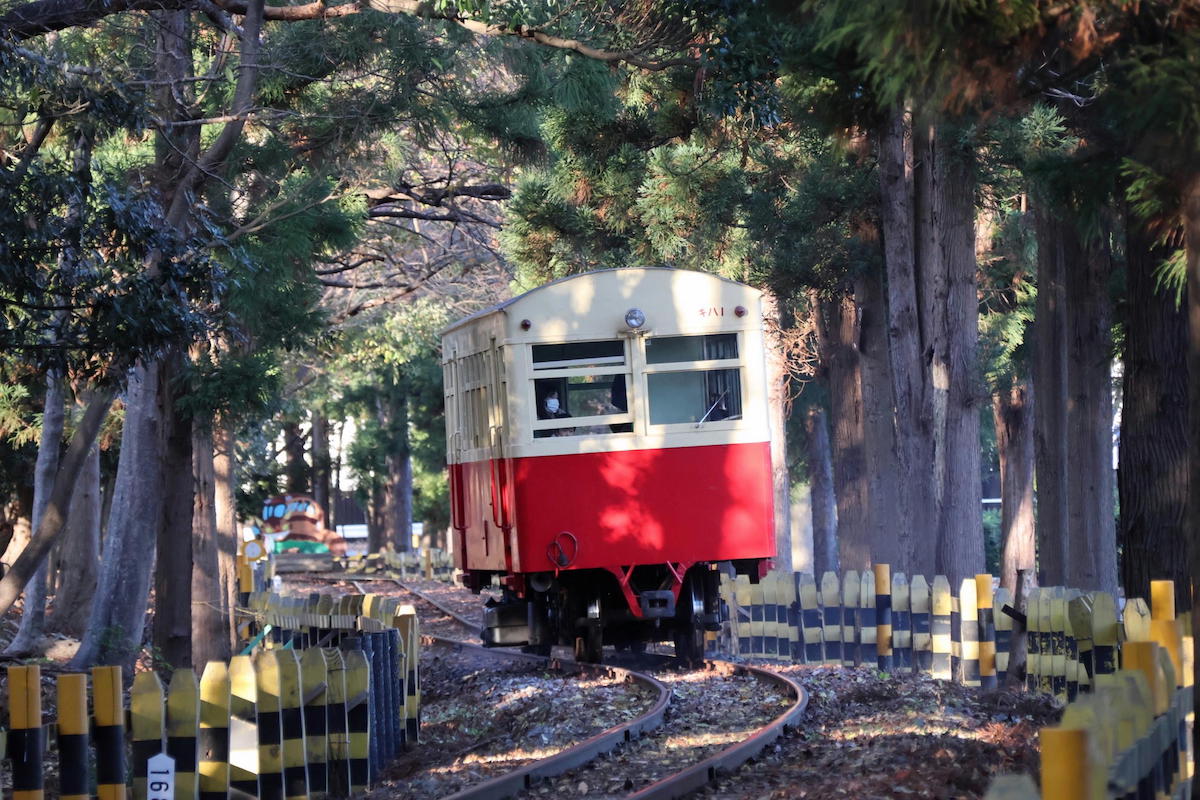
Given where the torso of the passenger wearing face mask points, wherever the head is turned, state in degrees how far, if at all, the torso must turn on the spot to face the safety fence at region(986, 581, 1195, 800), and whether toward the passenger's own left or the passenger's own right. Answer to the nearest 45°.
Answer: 0° — they already face it

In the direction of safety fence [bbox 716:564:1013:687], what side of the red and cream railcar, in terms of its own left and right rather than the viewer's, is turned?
left

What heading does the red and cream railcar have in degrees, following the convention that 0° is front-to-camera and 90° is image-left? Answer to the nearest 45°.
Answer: approximately 0°

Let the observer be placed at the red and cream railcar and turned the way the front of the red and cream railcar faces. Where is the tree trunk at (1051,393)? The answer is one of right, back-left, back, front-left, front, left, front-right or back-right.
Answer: back-left

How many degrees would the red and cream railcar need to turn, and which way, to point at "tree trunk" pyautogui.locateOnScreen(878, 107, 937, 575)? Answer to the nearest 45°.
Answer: approximately 135° to its left

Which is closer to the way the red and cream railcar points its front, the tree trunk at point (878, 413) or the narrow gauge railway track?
the narrow gauge railway track
